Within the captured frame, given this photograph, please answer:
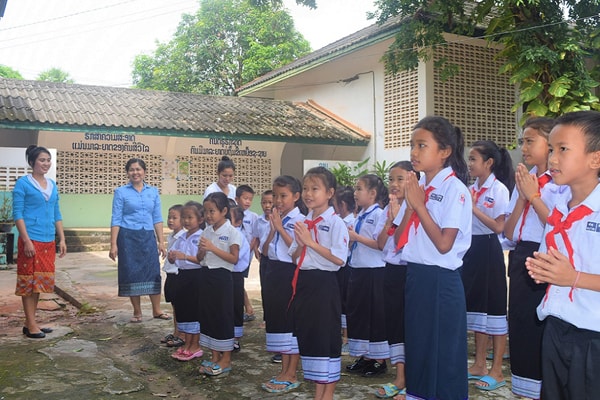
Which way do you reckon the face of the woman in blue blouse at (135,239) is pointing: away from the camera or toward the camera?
toward the camera

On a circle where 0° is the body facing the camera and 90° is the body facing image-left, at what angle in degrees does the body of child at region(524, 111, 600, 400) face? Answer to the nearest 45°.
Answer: approximately 45°

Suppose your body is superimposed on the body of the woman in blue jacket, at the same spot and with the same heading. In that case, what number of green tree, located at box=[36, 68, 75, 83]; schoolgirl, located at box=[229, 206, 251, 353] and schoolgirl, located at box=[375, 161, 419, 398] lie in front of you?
2

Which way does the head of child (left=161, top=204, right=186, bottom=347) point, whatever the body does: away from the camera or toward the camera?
toward the camera

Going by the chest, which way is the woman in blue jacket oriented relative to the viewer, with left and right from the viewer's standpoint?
facing the viewer and to the right of the viewer

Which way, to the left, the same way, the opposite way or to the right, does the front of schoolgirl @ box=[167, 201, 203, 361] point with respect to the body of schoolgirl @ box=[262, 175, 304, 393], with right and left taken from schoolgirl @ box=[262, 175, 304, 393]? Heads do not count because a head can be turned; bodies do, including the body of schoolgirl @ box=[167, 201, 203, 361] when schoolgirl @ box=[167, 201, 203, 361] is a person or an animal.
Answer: the same way

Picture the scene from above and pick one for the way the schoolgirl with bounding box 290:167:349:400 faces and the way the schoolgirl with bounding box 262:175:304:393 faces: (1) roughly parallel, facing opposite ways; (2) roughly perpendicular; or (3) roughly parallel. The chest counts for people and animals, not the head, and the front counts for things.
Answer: roughly parallel

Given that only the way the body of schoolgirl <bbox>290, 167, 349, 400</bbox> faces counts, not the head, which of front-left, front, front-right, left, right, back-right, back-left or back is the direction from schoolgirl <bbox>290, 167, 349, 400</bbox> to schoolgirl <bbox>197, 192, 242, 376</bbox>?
right

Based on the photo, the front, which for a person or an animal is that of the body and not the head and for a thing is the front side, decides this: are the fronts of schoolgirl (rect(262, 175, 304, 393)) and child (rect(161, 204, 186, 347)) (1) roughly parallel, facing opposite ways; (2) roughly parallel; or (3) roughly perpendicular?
roughly parallel

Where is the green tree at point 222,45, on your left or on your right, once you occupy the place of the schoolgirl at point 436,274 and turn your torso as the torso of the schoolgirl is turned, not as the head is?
on your right

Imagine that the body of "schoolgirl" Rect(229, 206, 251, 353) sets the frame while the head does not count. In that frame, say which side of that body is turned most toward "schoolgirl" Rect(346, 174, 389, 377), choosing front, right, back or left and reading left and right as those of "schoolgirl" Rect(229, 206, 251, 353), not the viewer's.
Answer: left

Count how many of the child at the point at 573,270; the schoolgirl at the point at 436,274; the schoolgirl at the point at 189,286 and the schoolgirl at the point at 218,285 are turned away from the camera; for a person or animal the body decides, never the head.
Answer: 0

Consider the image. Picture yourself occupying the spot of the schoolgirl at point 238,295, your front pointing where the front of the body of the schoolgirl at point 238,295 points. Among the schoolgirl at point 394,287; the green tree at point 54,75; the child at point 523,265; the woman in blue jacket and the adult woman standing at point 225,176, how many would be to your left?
2

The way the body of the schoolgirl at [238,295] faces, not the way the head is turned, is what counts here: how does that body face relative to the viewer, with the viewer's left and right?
facing the viewer and to the left of the viewer

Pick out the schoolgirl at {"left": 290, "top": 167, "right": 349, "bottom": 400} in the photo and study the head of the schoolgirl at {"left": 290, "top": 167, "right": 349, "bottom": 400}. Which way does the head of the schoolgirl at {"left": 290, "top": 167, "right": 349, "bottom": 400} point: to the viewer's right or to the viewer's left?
to the viewer's left

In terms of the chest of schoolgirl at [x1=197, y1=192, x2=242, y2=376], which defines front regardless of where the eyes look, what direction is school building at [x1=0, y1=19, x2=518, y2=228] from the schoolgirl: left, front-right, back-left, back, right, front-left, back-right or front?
back-right

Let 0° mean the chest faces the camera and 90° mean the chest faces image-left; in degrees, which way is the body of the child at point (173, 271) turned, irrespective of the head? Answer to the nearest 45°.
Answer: approximately 45°

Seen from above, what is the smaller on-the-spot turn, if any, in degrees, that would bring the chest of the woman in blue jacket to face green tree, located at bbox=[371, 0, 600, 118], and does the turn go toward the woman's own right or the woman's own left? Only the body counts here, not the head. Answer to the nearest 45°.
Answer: approximately 45° to the woman's own left

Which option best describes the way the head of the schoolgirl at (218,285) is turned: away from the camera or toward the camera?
toward the camera

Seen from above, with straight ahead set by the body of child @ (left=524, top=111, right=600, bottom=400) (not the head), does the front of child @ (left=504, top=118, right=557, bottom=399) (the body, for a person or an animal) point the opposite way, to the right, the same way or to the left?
the same way

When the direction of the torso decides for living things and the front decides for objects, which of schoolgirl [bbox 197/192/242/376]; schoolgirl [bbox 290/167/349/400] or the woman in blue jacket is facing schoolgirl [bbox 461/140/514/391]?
the woman in blue jacket
